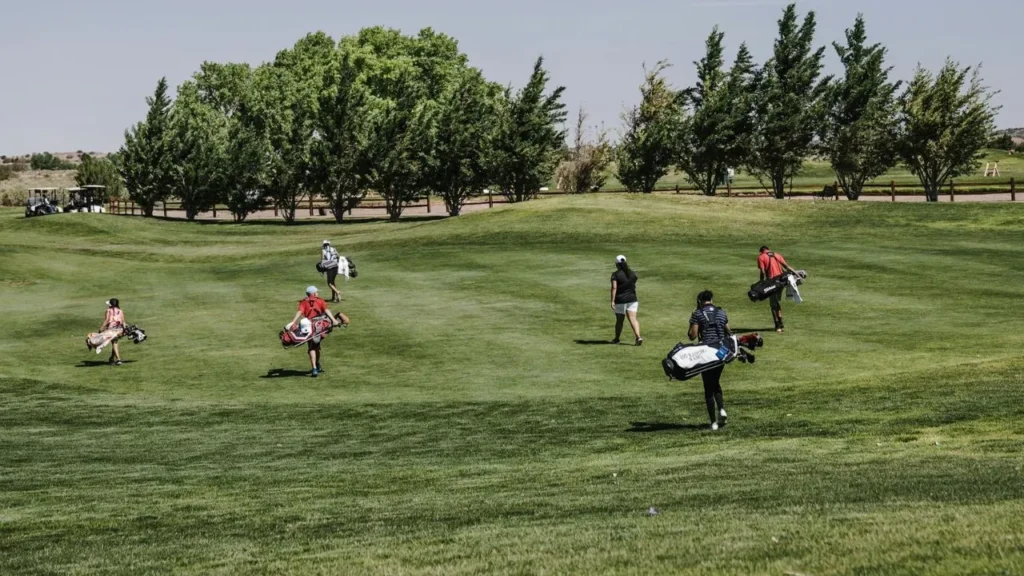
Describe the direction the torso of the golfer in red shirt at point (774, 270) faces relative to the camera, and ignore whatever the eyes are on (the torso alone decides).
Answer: away from the camera

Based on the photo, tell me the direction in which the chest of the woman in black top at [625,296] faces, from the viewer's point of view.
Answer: away from the camera

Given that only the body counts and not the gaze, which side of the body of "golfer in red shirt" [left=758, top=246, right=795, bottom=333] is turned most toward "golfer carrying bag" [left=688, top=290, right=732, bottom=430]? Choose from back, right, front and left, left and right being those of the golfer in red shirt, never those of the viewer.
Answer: back

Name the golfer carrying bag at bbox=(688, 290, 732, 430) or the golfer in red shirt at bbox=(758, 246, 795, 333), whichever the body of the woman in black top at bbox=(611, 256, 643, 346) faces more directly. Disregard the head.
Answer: the golfer in red shirt

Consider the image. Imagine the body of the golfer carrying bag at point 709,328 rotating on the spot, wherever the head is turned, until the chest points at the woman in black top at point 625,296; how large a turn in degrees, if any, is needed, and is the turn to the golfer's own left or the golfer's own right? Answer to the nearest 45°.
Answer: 0° — they already face them

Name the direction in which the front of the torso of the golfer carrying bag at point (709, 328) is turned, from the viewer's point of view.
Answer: away from the camera

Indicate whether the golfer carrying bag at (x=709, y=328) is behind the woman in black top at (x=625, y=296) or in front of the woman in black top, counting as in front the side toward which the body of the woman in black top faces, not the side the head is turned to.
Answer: behind

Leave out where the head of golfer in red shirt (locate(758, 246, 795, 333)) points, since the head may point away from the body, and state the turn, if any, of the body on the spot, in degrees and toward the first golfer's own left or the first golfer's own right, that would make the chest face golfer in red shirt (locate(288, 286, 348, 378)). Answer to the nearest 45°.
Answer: approximately 135° to the first golfer's own left
